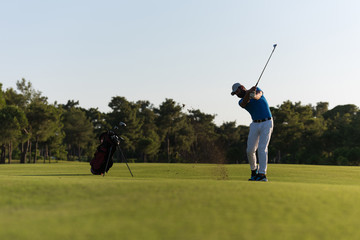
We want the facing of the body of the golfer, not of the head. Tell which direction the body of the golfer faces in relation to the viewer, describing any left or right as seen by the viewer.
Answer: facing the viewer and to the left of the viewer

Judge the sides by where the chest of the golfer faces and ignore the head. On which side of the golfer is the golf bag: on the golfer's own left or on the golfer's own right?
on the golfer's own right
